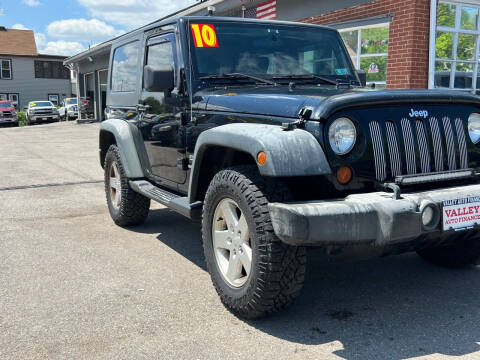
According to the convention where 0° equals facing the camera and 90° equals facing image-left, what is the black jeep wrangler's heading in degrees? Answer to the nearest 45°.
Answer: approximately 315°

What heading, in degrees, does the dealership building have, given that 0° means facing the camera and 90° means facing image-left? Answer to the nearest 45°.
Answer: approximately 45°

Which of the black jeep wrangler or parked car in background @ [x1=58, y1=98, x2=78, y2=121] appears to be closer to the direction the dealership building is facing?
the black jeep wrangler

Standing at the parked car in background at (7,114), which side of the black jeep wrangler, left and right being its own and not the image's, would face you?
back

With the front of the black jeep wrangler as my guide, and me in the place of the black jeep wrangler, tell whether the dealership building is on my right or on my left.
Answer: on my left

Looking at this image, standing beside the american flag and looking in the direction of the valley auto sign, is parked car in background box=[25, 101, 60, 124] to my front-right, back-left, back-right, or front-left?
back-right

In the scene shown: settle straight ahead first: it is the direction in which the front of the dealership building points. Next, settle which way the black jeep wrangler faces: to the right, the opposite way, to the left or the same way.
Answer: to the left

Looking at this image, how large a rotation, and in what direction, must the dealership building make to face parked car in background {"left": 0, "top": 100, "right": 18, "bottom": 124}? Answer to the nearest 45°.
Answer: approximately 90° to its right

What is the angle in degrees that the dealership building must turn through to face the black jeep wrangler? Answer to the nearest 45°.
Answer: approximately 45° to its left
